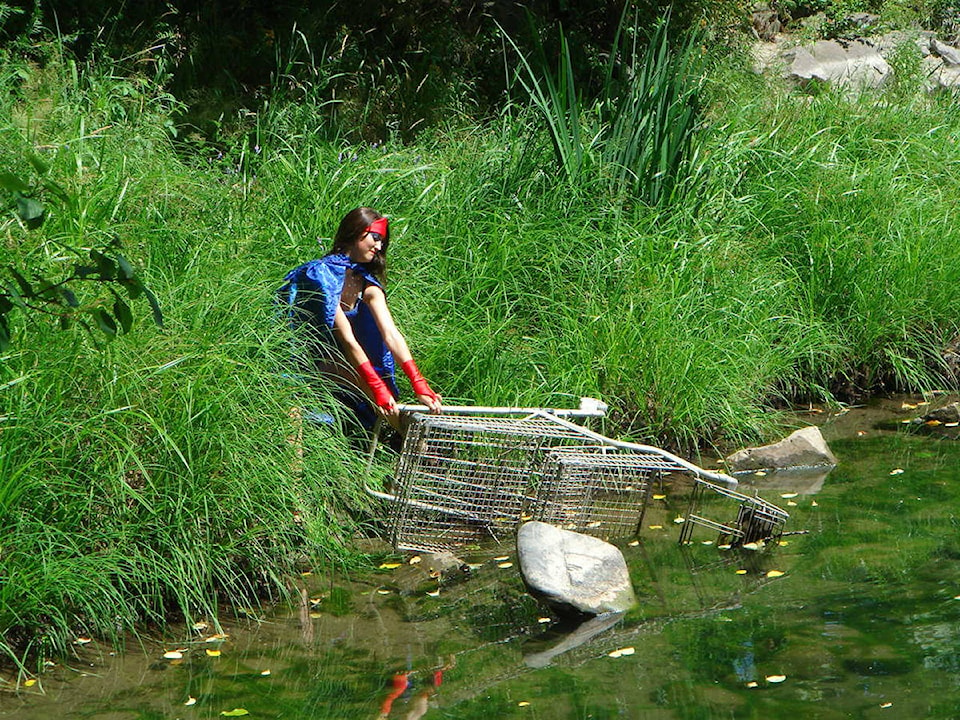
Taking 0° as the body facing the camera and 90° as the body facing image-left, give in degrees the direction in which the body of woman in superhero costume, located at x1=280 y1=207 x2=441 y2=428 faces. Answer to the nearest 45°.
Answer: approximately 315°

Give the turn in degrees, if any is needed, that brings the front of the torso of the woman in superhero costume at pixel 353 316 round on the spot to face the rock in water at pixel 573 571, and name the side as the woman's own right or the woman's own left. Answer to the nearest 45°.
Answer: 0° — they already face it

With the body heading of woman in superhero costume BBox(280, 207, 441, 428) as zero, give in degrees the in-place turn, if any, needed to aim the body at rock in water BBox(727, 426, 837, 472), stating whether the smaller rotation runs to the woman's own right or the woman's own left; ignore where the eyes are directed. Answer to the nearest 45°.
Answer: approximately 45° to the woman's own left

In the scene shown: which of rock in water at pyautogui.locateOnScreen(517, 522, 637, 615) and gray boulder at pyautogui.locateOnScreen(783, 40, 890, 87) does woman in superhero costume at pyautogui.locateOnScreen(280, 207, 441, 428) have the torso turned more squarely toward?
the rock in water

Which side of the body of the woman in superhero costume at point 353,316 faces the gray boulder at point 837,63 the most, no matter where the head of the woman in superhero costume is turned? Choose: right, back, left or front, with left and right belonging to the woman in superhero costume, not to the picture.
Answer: left

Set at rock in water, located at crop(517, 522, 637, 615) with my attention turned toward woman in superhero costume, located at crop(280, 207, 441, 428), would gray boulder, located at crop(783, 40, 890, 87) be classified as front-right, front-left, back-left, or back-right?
front-right

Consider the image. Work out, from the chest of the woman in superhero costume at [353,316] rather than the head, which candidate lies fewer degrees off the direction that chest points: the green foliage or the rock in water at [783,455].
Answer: the rock in water

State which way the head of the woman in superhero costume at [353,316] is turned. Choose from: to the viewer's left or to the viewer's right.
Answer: to the viewer's right
